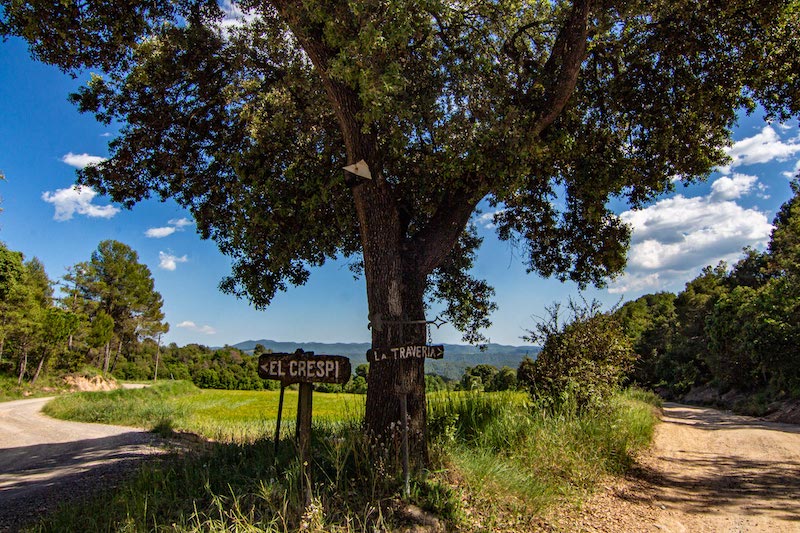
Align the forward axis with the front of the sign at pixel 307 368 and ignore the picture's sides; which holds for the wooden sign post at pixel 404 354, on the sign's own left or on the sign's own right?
on the sign's own left

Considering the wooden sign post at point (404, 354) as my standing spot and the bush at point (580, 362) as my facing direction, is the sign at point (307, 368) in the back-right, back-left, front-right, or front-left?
back-left

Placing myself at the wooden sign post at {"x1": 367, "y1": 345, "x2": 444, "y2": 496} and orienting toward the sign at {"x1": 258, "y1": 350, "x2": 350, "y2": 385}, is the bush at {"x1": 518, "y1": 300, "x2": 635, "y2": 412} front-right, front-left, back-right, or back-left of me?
back-right

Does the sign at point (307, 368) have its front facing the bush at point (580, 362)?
no

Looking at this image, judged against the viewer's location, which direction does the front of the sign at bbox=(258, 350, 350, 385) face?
facing the viewer
